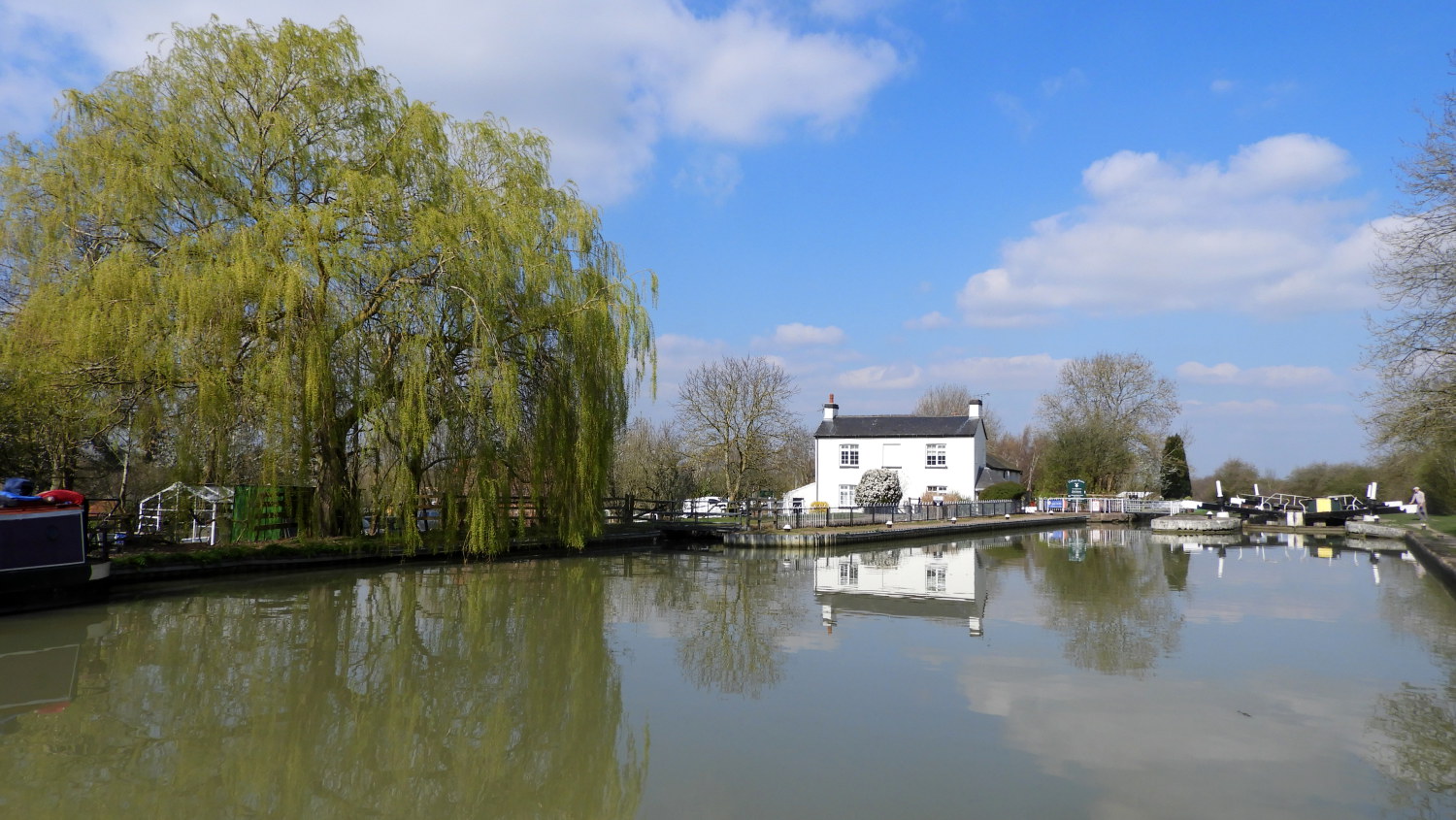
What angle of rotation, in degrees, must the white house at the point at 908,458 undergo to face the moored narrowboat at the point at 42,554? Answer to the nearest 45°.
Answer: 0° — it already faces it

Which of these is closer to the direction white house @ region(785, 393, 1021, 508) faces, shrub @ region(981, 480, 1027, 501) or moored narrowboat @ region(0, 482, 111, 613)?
the moored narrowboat

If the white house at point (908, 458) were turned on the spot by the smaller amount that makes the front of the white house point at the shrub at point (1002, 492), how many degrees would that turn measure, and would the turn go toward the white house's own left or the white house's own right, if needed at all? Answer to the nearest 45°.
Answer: approximately 90° to the white house's own left

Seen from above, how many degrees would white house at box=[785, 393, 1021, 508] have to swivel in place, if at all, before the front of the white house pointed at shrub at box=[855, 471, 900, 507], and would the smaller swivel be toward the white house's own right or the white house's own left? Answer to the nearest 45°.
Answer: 0° — it already faces it

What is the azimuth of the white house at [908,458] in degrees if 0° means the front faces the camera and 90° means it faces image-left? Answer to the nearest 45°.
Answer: approximately 0°
